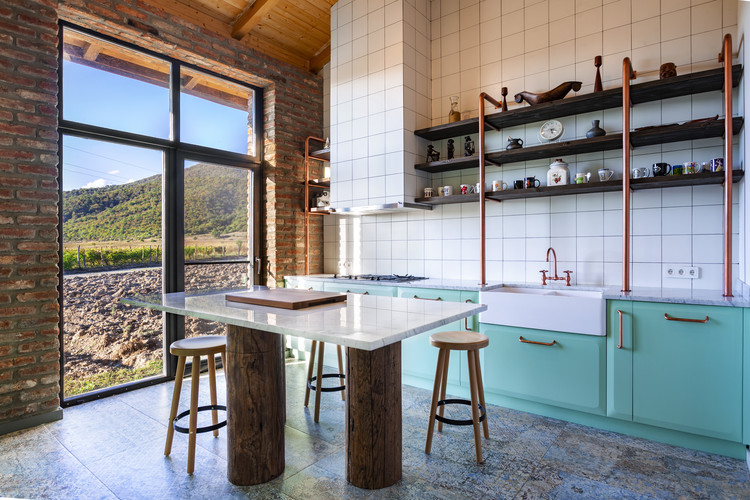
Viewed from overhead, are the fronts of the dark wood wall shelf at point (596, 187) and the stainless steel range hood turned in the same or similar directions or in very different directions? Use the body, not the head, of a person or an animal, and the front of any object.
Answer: same or similar directions

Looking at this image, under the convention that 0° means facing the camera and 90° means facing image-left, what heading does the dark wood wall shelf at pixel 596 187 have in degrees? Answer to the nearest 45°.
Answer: approximately 0°

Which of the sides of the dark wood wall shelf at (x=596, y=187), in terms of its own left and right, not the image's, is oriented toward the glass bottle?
right

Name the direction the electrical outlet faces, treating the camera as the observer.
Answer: facing the viewer

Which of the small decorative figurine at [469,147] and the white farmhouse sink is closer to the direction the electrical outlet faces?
the white farmhouse sink

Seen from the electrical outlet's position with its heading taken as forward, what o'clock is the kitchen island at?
The kitchen island is roughly at 1 o'clock from the electrical outlet.

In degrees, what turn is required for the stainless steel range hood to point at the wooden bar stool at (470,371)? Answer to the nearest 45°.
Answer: approximately 45° to its left

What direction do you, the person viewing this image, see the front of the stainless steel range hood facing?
facing the viewer and to the left of the viewer

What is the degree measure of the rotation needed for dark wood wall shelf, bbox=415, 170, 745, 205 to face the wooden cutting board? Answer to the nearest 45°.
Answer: approximately 45° to its right

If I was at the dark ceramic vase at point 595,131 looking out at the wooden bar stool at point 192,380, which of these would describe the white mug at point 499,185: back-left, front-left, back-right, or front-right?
front-right

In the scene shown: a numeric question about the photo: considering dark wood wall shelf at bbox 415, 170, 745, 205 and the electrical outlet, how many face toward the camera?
2
